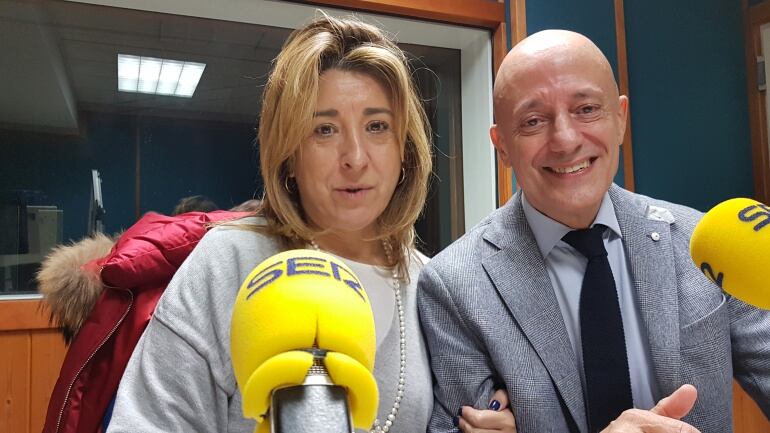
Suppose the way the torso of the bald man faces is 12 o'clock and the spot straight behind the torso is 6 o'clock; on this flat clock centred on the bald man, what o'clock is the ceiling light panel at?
The ceiling light panel is roughly at 4 o'clock from the bald man.

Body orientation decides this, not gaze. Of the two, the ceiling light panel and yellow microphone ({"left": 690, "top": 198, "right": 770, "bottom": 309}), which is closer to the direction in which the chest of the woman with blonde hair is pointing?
the yellow microphone

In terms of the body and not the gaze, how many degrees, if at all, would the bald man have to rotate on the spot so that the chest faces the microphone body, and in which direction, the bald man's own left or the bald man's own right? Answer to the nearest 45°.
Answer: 0° — they already face it

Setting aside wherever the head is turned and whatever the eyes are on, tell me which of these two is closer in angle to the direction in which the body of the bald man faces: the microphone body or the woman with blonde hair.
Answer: the microphone body

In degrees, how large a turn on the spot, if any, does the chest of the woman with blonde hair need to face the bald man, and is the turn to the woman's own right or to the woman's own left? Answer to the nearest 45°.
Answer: approximately 45° to the woman's own left

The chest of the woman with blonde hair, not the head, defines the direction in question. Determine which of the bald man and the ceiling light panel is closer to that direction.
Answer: the bald man

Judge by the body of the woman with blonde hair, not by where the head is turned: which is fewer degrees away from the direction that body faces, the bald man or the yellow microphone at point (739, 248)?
the yellow microphone

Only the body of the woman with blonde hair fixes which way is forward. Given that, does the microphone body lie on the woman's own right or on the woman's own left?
on the woman's own right

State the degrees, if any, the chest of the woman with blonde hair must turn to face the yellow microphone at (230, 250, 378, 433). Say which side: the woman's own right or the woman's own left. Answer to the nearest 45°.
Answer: approximately 45° to the woman's own right

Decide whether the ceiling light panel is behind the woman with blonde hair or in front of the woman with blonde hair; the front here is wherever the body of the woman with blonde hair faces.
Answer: behind
